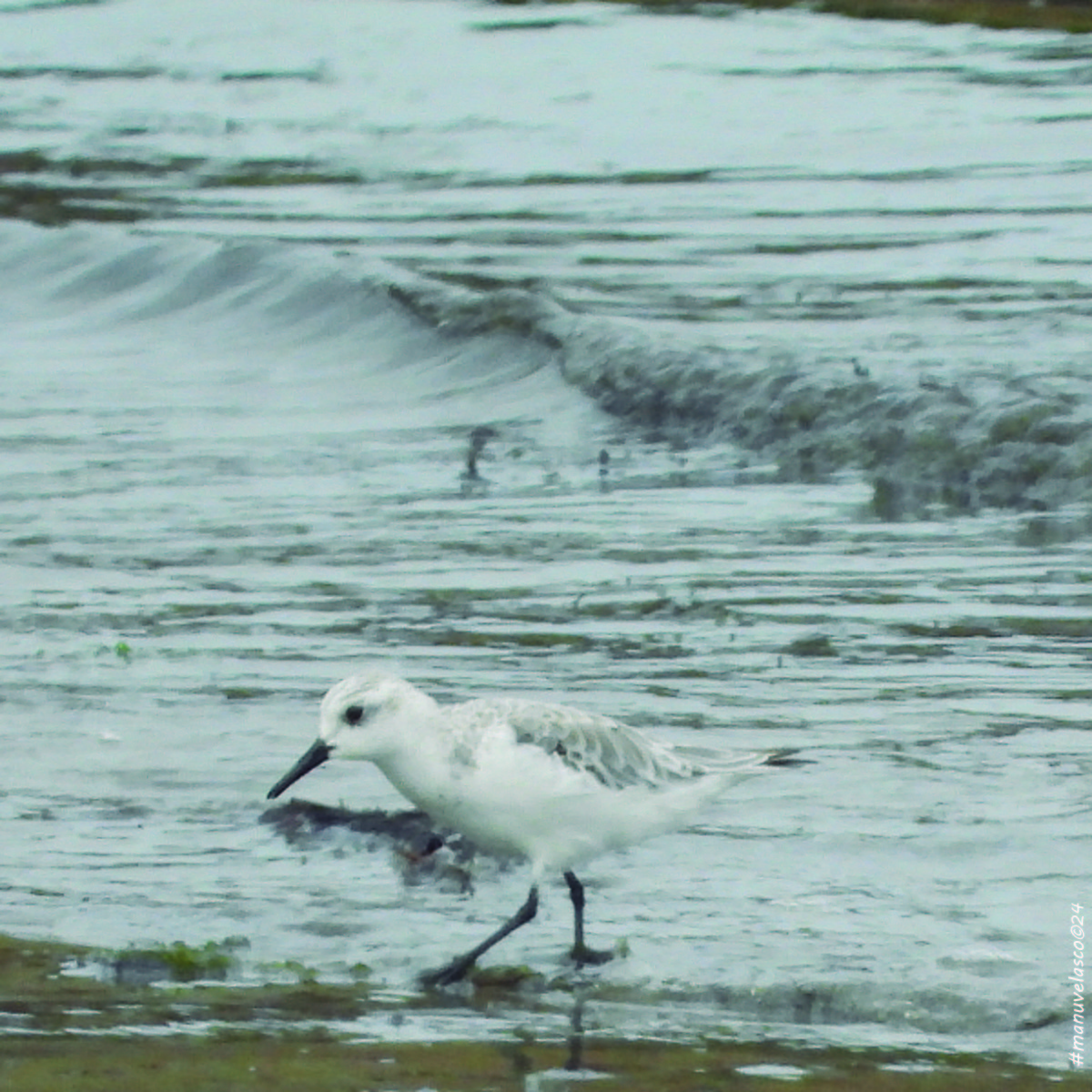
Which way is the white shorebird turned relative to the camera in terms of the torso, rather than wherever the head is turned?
to the viewer's left
